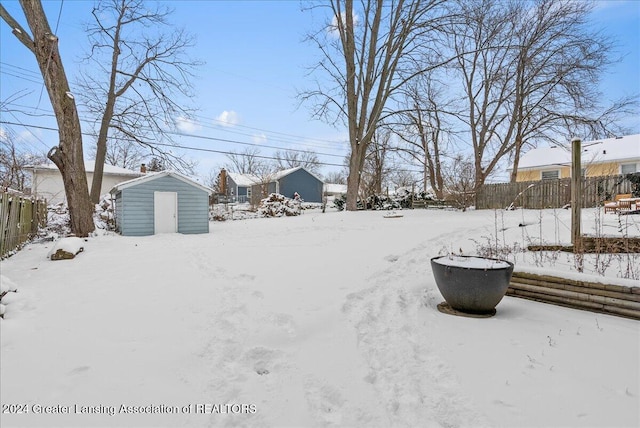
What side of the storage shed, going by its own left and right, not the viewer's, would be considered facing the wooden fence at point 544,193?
left

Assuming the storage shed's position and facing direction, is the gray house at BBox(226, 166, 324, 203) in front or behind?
behind

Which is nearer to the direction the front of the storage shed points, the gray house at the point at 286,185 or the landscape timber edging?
the landscape timber edging

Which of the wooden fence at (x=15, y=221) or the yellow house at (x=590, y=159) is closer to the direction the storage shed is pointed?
the wooden fence

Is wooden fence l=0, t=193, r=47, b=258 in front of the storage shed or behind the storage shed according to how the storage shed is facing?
in front

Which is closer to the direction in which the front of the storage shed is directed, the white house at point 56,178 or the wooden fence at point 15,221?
the wooden fence

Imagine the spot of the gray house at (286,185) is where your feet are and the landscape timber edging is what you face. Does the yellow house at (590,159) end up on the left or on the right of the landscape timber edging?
left

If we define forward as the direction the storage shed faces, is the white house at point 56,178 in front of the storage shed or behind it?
behind

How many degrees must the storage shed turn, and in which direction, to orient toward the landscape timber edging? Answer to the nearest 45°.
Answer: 0° — it already faces it

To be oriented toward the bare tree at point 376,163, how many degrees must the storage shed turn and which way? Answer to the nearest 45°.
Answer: approximately 135° to its left

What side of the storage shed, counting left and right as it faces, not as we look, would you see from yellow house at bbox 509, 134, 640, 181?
left

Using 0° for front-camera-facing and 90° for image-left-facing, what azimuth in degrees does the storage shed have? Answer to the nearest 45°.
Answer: approximately 0°

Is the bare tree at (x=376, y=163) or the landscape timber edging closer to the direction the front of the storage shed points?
the landscape timber edging
